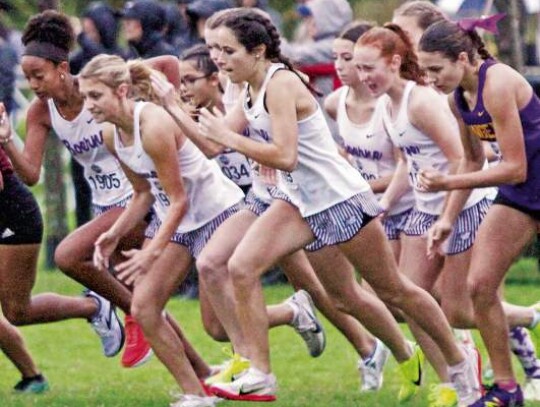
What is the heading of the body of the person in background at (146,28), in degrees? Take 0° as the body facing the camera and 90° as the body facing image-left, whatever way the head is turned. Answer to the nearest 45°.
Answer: approximately 45°

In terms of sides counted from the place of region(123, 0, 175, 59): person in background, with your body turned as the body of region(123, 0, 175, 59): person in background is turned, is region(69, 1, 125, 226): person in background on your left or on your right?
on your right
